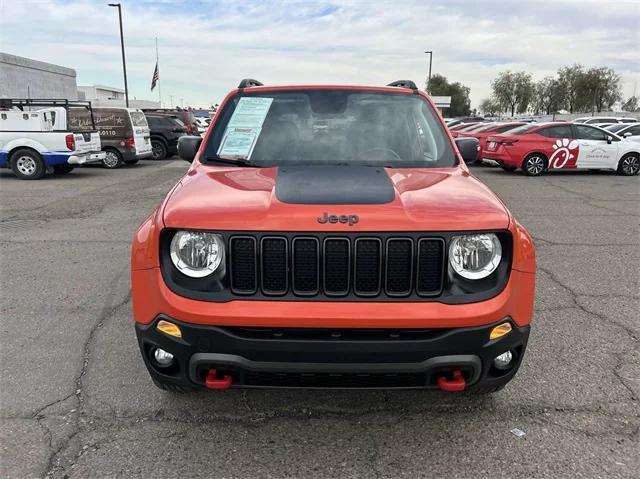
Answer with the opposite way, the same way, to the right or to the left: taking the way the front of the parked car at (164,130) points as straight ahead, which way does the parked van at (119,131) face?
the same way

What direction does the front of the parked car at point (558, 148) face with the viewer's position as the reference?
facing to the right of the viewer

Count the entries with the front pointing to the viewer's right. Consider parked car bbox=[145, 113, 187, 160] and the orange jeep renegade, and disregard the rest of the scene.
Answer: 0

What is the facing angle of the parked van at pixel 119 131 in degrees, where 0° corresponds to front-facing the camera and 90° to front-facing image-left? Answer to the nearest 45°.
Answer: approximately 135°

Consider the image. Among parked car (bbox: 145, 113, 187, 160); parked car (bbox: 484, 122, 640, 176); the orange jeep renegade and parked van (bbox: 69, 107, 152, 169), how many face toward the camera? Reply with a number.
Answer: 1

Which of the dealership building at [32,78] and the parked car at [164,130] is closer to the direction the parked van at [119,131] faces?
the dealership building

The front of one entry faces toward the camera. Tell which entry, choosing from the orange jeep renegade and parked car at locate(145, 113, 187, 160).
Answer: the orange jeep renegade

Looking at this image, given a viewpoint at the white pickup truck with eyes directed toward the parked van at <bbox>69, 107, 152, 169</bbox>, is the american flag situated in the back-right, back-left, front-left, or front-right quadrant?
front-left

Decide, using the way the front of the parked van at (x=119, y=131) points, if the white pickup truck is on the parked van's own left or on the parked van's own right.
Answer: on the parked van's own left

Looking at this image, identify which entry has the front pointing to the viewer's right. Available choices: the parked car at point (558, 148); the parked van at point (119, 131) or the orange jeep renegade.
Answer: the parked car at point (558, 148)

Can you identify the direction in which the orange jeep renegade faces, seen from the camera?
facing the viewer

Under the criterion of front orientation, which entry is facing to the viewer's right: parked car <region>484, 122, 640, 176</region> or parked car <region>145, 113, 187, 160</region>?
parked car <region>484, 122, 640, 176</region>
